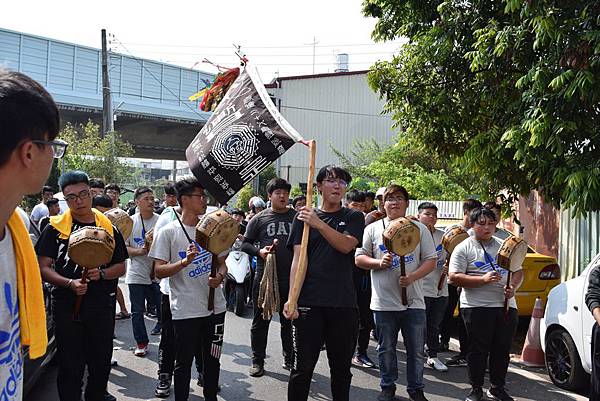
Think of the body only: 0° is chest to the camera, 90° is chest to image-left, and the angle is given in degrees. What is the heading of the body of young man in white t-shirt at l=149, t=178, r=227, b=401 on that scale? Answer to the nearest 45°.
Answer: approximately 315°

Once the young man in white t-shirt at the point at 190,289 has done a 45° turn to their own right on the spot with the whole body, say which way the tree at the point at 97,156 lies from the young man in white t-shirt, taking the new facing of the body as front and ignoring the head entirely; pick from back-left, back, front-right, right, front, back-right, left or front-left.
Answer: back

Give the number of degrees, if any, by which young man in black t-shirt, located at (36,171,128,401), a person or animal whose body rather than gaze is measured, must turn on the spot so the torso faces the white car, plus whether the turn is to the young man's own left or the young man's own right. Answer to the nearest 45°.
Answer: approximately 90° to the young man's own left

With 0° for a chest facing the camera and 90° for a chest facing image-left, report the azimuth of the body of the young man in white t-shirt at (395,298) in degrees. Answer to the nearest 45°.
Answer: approximately 0°

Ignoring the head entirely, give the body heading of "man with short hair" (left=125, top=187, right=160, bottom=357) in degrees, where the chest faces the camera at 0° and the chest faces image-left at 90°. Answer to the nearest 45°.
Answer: approximately 315°

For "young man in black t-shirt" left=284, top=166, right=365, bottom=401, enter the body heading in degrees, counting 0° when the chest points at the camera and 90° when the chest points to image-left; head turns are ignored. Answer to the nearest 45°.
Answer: approximately 0°
